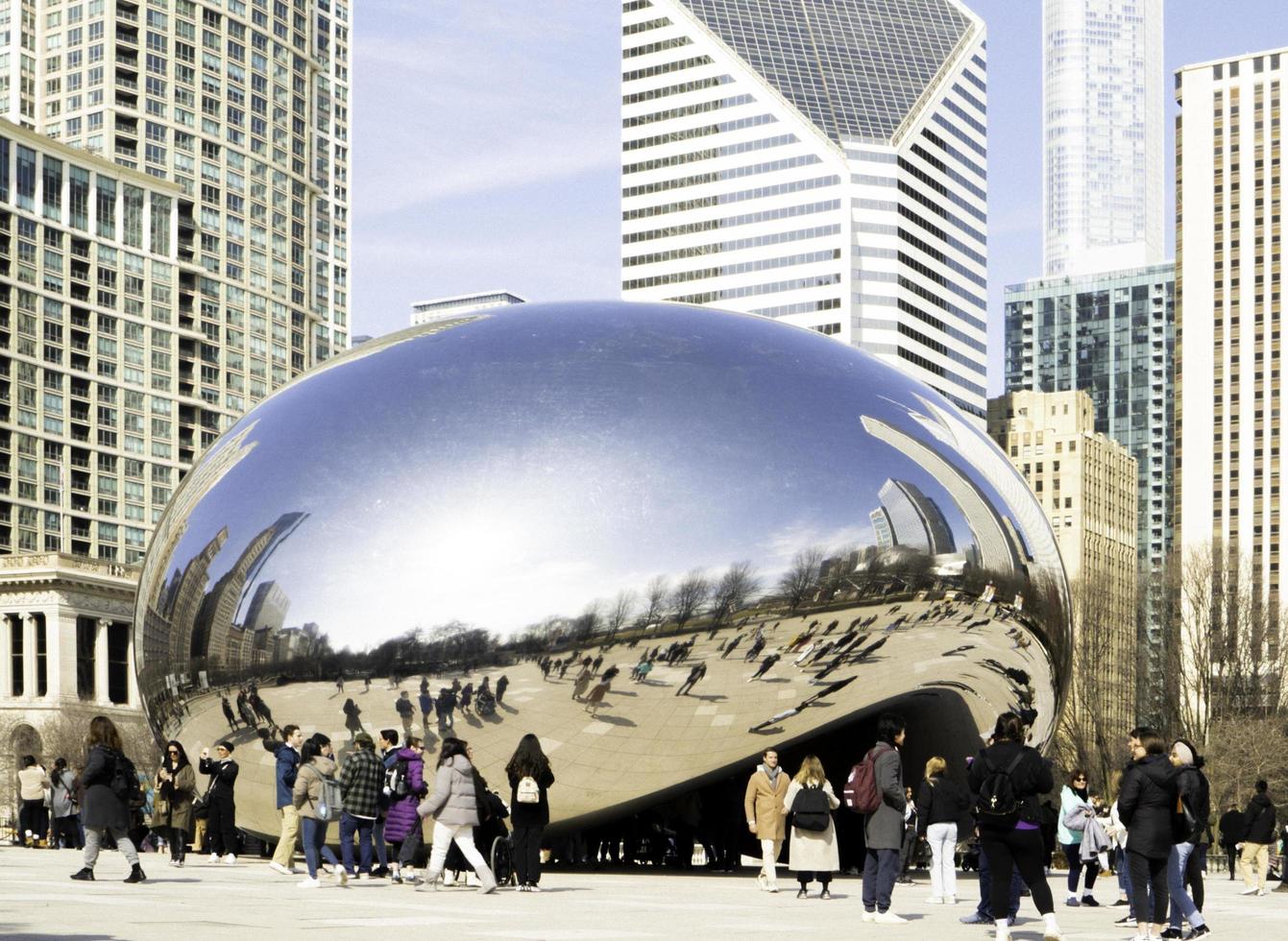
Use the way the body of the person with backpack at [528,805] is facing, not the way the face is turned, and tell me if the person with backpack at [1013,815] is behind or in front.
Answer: behind

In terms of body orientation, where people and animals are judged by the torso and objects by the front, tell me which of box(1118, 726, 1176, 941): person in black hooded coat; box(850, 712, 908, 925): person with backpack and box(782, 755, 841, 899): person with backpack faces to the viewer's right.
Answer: box(850, 712, 908, 925): person with backpack

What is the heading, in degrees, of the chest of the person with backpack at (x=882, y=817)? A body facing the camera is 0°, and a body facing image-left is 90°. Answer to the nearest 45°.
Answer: approximately 270°

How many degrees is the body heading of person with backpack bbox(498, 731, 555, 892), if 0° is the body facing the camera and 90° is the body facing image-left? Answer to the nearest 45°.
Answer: approximately 180°

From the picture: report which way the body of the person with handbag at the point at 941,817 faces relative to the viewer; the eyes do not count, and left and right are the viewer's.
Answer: facing away from the viewer

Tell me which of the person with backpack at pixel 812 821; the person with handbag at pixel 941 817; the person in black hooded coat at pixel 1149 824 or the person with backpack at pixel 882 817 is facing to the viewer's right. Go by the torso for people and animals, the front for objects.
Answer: the person with backpack at pixel 882 817

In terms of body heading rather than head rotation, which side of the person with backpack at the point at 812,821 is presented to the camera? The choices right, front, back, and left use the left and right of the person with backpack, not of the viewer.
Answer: back

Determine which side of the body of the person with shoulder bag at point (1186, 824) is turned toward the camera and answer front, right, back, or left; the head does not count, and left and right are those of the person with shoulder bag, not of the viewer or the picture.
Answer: left
